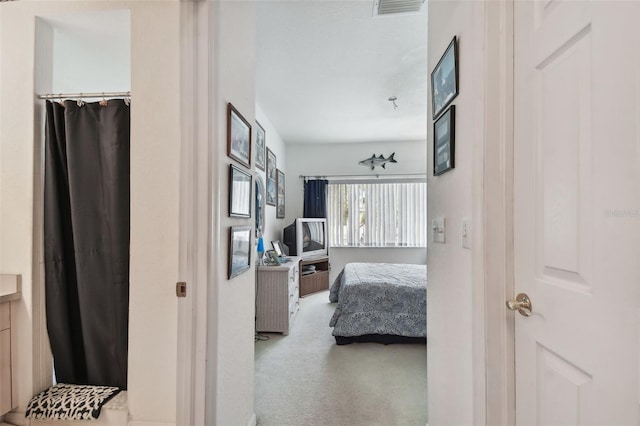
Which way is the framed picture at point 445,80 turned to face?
to the viewer's left

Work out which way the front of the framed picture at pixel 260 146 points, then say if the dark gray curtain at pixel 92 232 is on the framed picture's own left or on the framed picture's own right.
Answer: on the framed picture's own right

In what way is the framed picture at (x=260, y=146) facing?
to the viewer's right

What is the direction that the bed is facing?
to the viewer's left

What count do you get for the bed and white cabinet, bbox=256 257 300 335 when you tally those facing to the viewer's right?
1

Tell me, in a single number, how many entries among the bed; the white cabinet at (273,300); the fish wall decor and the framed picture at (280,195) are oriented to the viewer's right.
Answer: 2

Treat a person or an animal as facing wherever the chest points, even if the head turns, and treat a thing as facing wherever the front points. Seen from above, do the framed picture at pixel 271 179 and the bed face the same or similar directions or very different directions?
very different directions

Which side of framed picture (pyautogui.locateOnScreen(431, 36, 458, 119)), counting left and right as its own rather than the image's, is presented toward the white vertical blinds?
right

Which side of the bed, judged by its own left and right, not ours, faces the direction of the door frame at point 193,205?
left

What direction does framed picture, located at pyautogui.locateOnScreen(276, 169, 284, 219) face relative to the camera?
to the viewer's right

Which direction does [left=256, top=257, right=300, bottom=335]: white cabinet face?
to the viewer's right

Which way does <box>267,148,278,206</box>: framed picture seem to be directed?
to the viewer's right
